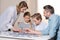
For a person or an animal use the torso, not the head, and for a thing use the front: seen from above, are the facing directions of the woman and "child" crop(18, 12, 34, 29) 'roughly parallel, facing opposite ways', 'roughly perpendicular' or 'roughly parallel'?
roughly perpendicular

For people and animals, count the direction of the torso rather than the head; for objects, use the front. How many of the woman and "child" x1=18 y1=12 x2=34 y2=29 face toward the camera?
1

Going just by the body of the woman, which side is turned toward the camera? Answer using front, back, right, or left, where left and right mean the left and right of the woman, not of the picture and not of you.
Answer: right

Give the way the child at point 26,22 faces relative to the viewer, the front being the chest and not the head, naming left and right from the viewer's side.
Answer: facing the viewer

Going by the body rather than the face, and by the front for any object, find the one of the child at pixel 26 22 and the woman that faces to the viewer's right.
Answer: the woman
